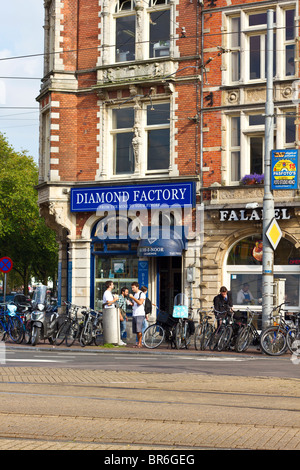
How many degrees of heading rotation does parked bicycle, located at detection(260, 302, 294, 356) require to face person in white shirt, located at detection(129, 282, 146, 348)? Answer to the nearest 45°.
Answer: approximately 90° to its right

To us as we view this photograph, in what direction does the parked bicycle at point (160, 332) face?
facing the viewer and to the left of the viewer

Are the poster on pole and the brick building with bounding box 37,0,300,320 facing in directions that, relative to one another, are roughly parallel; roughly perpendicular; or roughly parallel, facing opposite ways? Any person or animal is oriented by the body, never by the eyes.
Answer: roughly parallel

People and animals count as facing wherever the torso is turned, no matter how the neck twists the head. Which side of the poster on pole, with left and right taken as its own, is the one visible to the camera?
front

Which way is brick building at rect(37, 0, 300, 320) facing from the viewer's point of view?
toward the camera

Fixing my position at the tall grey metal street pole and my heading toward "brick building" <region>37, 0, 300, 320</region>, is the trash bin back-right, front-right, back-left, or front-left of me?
front-left

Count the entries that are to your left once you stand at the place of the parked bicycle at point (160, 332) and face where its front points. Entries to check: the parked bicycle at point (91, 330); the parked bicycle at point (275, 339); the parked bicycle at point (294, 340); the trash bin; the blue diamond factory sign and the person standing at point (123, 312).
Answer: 2

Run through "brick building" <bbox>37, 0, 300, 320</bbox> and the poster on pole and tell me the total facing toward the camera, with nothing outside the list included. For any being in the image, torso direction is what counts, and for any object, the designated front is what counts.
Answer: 2
